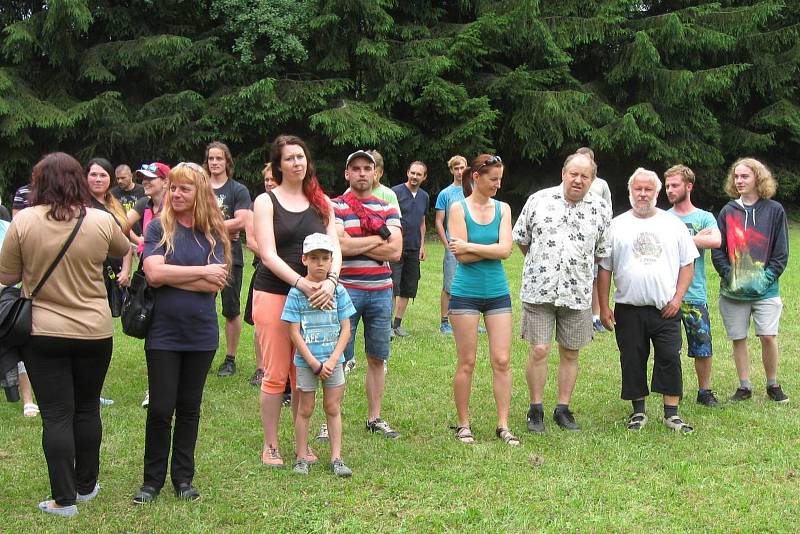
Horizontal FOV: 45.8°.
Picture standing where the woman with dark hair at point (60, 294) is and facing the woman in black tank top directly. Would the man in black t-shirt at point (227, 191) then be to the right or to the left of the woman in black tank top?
left

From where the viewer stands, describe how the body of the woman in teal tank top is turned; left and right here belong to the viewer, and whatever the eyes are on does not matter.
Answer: facing the viewer

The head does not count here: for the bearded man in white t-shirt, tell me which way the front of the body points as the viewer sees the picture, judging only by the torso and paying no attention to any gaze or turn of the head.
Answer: toward the camera

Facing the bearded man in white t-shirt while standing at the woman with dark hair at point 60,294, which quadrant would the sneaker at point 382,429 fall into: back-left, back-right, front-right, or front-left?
front-left

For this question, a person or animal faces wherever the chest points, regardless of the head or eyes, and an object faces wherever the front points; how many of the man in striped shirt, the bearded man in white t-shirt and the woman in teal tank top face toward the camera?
3

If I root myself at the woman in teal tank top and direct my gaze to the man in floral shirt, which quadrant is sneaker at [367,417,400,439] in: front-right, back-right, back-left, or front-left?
back-left

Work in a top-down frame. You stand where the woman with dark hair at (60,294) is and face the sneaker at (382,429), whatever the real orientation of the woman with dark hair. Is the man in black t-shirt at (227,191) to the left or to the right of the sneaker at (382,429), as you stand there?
left

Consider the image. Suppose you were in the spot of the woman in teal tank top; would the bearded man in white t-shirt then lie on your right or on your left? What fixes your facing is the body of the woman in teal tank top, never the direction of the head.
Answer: on your left

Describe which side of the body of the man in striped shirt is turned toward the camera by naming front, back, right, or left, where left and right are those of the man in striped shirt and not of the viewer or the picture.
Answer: front

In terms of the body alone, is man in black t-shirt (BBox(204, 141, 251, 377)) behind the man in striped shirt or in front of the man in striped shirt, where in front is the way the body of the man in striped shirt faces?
behind

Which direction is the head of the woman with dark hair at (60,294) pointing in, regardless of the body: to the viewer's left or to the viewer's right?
to the viewer's right

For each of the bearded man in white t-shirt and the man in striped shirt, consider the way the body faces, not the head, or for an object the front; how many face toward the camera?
2

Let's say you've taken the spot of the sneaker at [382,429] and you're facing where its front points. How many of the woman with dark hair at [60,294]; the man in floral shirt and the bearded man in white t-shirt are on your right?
1

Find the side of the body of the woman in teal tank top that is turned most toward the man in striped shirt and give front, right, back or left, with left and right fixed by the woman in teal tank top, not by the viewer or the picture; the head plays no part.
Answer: right

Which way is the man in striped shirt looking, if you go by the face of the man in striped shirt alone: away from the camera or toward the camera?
toward the camera

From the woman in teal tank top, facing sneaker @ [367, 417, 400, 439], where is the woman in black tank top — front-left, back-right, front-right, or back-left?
front-left

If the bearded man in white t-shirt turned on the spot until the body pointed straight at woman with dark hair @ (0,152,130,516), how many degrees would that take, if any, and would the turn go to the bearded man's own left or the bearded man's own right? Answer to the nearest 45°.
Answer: approximately 45° to the bearded man's own right

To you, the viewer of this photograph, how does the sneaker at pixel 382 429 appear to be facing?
facing the viewer and to the right of the viewer

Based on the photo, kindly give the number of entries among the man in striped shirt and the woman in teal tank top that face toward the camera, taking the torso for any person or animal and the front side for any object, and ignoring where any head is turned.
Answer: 2
